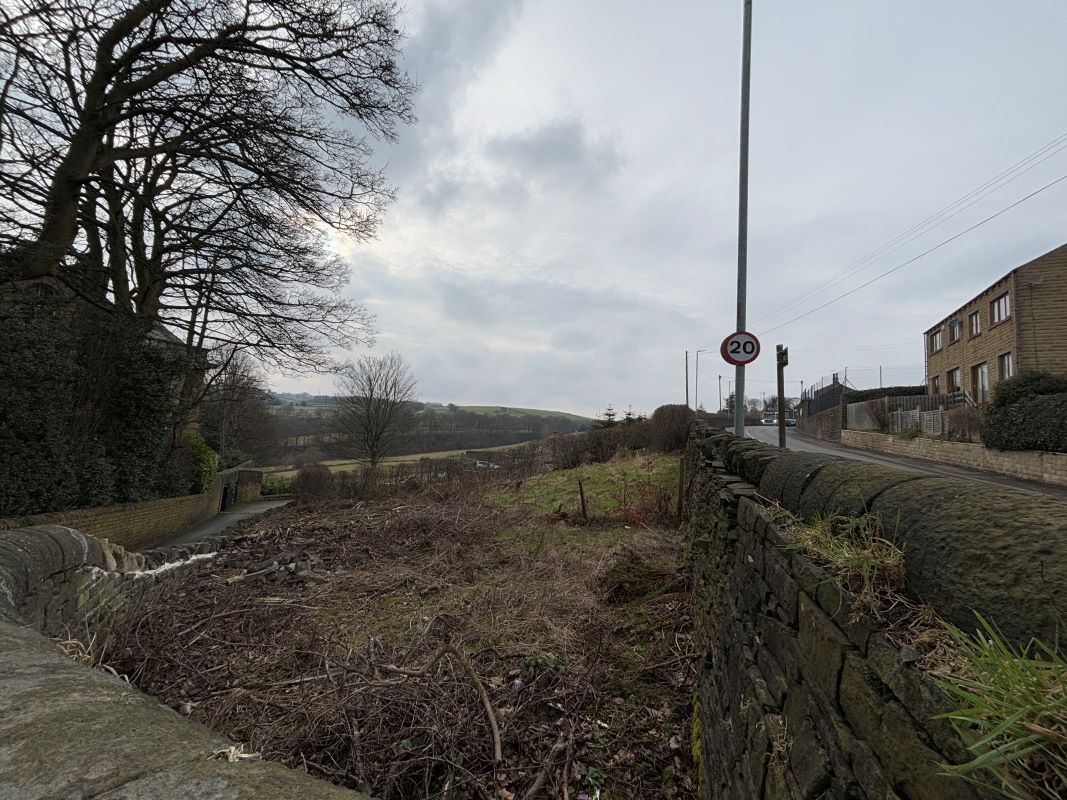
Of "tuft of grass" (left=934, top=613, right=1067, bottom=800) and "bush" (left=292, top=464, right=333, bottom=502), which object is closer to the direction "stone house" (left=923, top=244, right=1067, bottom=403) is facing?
the bush

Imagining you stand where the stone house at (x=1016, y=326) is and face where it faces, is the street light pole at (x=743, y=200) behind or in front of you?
in front

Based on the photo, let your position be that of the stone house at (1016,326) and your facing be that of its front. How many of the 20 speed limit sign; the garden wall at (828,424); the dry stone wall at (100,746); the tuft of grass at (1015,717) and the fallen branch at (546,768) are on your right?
1

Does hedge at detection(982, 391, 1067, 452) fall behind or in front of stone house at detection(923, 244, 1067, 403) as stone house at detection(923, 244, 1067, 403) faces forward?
in front

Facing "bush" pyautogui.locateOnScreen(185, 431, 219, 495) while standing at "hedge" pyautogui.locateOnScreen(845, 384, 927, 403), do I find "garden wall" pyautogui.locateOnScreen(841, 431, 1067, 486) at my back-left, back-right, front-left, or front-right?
front-left

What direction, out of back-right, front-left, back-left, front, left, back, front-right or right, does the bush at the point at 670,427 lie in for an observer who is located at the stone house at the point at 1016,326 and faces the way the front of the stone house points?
front

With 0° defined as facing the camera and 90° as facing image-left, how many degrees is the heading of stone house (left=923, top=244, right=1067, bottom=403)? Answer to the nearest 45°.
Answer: approximately 45°

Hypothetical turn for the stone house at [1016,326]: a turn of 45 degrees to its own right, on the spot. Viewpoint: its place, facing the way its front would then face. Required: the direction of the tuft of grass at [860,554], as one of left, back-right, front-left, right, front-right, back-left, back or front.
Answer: left

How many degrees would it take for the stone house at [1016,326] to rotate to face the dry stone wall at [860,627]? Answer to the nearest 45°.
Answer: approximately 45° to its left

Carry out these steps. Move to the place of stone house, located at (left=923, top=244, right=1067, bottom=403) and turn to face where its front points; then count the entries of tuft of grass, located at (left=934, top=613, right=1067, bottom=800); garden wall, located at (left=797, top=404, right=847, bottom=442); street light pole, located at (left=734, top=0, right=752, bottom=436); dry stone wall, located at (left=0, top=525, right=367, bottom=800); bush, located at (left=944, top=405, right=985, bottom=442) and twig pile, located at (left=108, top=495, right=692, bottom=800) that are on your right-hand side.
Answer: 1

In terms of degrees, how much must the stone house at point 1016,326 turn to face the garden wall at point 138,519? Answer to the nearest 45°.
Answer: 0° — it already faces it

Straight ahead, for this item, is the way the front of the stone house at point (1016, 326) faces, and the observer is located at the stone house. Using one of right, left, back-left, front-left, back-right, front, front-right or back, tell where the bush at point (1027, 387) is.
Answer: front-left

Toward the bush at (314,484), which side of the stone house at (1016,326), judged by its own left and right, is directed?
front

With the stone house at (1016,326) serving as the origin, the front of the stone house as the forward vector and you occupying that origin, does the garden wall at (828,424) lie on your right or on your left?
on your right

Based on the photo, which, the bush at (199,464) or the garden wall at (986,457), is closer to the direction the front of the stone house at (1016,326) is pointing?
the bush

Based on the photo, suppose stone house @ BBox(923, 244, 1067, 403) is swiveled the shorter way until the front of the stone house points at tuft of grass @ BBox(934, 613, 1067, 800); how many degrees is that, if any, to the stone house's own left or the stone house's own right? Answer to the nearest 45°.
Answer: approximately 45° to the stone house's own left

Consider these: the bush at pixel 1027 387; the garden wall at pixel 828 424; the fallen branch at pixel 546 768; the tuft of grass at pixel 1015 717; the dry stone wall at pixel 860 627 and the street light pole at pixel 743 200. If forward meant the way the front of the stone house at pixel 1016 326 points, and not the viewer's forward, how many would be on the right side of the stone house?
1
